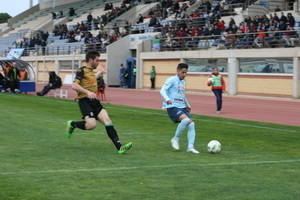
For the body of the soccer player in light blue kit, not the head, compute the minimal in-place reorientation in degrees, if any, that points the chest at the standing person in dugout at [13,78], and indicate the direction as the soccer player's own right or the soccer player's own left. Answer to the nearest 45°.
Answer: approximately 180°

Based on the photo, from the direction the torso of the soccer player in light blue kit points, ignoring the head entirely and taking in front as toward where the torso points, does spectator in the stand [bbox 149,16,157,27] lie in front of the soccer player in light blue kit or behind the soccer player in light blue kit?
behind

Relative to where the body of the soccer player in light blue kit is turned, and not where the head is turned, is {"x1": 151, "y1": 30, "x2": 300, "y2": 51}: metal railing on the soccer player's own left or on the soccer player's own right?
on the soccer player's own left

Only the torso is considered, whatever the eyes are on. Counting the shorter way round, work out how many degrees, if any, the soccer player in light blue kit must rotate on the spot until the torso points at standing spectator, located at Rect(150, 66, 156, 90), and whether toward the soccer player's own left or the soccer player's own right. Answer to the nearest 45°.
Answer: approximately 135° to the soccer player's own left

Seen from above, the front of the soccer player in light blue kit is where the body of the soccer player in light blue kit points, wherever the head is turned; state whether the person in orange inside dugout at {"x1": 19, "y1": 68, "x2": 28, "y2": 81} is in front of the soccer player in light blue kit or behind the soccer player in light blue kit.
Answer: behind

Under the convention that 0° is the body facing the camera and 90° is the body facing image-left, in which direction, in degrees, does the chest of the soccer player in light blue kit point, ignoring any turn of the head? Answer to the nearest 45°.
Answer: approximately 315°

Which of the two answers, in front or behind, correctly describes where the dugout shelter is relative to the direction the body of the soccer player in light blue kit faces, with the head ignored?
behind

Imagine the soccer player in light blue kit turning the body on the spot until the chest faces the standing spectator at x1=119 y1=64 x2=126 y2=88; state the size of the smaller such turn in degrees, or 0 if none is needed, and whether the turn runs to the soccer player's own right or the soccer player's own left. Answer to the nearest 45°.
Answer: approximately 135° to the soccer player's own left

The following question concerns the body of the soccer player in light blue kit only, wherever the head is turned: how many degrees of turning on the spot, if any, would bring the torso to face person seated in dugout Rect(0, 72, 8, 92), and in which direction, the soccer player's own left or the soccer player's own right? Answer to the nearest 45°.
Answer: approximately 180°

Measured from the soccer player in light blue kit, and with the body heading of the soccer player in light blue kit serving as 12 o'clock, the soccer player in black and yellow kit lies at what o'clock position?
The soccer player in black and yellow kit is roughly at 4 o'clock from the soccer player in light blue kit.

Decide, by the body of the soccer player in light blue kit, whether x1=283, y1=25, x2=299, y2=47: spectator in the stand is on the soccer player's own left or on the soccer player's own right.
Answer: on the soccer player's own left
